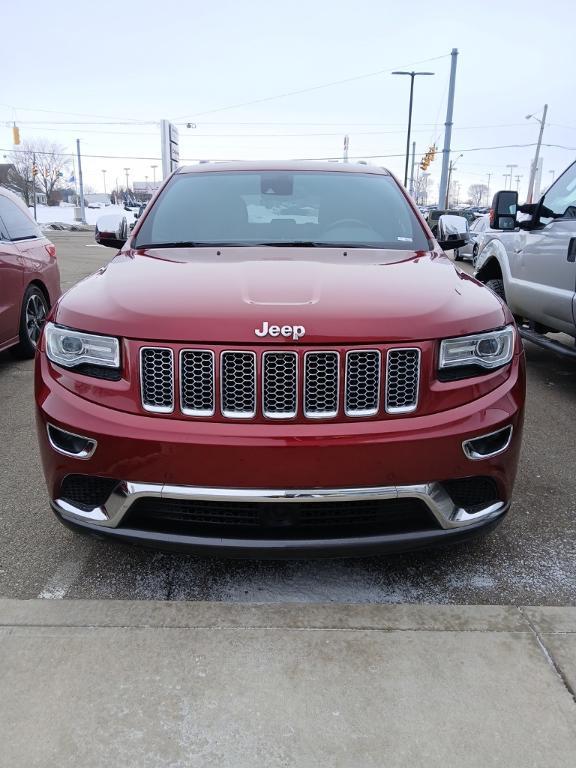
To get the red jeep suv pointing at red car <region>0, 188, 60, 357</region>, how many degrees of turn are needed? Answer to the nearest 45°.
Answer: approximately 135° to its right

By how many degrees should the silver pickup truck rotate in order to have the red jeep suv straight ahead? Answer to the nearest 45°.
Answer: approximately 135° to its left

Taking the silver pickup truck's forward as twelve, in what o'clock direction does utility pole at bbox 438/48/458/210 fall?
The utility pole is roughly at 1 o'clock from the silver pickup truck.

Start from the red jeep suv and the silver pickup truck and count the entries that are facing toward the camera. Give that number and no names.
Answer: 1

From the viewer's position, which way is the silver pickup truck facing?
facing away from the viewer and to the left of the viewer

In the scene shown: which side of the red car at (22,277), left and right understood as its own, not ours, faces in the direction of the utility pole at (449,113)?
back

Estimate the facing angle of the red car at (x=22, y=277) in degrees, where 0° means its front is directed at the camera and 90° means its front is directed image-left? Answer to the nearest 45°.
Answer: approximately 45°

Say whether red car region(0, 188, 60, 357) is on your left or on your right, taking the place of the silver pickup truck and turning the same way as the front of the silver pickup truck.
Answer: on your left

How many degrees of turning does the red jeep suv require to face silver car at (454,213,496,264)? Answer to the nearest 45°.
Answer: approximately 180°
